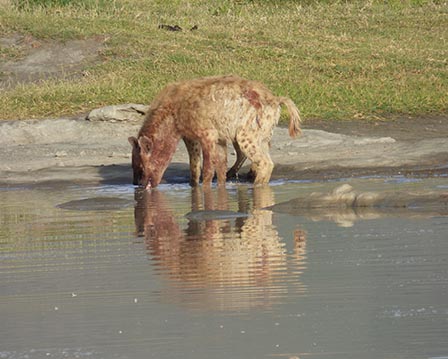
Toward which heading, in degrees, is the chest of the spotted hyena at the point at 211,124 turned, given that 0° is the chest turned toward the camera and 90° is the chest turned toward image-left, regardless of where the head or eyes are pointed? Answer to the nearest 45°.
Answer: approximately 90°

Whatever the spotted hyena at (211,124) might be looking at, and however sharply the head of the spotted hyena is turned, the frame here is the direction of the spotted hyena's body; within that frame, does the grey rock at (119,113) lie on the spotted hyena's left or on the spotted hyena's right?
on the spotted hyena's right
